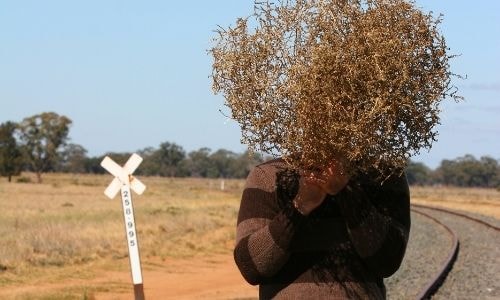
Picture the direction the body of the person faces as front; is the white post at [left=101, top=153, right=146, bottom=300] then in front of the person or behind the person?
behind

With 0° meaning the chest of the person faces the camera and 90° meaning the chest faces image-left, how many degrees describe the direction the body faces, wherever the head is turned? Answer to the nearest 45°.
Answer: approximately 0°
